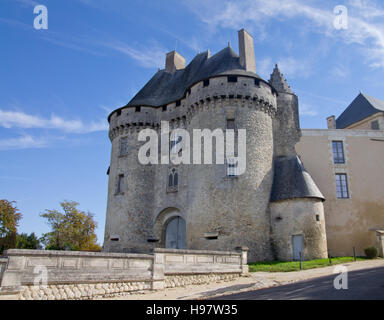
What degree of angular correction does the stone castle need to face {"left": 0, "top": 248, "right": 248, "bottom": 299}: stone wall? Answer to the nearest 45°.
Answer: approximately 45° to its left

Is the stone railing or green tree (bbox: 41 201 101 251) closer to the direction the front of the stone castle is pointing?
the stone railing

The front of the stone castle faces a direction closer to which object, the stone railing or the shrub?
the stone railing

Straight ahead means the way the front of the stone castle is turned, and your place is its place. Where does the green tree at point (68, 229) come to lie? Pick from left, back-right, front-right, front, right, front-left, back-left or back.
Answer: right

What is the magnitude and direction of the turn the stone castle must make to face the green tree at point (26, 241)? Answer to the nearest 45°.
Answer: approximately 90° to its right

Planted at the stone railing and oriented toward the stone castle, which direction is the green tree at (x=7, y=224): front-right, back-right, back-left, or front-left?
front-left

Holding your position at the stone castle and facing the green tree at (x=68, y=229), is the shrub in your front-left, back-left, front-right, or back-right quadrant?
back-right

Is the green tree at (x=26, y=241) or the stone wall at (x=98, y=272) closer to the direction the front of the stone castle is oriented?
the stone wall

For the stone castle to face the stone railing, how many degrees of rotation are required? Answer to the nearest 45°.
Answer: approximately 45° to its left

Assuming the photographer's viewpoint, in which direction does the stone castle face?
facing the viewer and to the left of the viewer

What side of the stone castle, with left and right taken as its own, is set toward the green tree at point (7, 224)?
right
